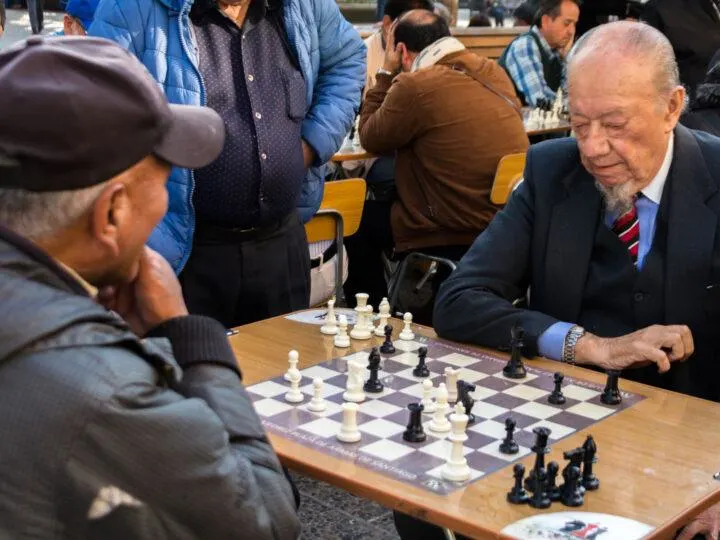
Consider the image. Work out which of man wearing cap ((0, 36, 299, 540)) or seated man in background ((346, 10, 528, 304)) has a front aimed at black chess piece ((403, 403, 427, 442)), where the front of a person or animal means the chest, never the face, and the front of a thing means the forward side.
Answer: the man wearing cap

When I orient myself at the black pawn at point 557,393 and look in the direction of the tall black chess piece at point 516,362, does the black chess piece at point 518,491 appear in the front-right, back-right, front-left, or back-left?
back-left

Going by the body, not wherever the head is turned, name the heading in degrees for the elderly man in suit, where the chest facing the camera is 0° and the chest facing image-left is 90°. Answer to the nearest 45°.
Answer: approximately 45°

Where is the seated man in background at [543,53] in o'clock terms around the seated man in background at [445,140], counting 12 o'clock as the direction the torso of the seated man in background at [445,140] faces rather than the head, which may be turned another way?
the seated man in background at [543,53] is roughly at 2 o'clock from the seated man in background at [445,140].

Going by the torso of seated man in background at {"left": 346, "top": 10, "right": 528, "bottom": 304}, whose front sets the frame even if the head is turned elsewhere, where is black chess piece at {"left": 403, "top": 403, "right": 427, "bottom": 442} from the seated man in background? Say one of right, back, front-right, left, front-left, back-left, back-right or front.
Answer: back-left

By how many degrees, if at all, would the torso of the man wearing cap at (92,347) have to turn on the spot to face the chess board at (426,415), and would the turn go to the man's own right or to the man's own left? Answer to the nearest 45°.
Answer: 0° — they already face it

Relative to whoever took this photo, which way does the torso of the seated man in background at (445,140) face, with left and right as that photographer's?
facing away from the viewer and to the left of the viewer

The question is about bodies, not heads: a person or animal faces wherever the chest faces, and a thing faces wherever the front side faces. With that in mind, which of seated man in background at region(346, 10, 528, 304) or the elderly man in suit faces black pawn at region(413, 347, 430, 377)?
the elderly man in suit

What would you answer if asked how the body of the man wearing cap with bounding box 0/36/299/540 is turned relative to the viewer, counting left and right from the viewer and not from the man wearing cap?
facing away from the viewer and to the right of the viewer

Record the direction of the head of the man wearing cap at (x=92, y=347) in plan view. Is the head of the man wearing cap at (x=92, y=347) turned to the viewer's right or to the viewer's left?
to the viewer's right
